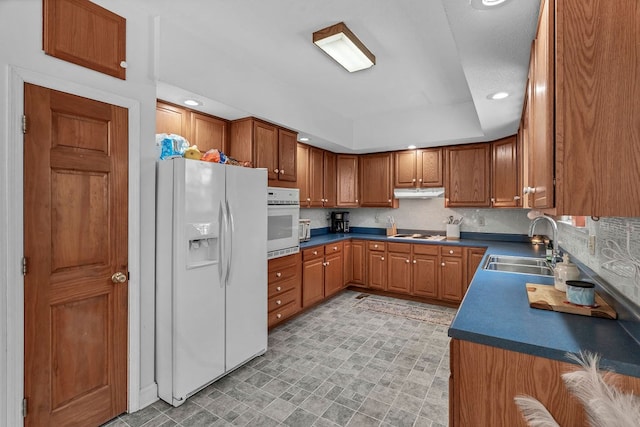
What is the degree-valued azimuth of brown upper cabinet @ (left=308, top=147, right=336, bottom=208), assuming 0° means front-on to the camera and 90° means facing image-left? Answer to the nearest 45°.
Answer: approximately 315°

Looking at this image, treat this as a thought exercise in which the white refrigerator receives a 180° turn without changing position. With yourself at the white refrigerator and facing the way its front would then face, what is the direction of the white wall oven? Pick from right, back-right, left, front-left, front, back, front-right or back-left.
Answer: right

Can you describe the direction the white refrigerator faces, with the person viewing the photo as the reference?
facing the viewer and to the right of the viewer

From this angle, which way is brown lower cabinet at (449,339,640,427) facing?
to the viewer's left

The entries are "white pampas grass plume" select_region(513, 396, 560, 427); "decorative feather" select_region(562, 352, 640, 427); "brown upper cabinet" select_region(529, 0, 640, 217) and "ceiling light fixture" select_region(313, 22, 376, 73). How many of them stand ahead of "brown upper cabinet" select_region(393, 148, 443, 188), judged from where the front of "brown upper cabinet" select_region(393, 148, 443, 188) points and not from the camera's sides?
4

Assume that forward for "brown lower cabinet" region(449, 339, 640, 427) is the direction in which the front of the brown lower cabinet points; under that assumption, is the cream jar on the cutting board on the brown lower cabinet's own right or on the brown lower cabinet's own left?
on the brown lower cabinet's own right

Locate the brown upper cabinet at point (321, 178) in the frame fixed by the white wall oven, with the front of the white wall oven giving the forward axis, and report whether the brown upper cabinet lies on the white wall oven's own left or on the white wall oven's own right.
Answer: on the white wall oven's own left

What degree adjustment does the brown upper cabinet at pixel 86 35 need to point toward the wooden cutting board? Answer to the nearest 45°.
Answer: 0° — it already faces it

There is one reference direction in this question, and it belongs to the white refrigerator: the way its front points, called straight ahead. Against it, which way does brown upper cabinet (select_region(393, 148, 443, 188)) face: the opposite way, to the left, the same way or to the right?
to the right

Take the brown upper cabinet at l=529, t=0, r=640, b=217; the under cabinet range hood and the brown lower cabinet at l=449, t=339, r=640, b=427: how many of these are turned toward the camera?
1

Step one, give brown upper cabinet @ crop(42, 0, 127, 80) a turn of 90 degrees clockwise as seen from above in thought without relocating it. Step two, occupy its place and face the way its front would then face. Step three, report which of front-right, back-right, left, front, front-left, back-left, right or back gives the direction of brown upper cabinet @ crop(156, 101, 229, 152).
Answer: back

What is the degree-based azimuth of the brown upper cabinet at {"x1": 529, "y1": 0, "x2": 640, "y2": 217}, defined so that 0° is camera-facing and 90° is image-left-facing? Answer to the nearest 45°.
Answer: approximately 90°

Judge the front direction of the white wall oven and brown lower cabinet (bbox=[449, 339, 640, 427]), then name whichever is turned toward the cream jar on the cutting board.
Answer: the white wall oven
